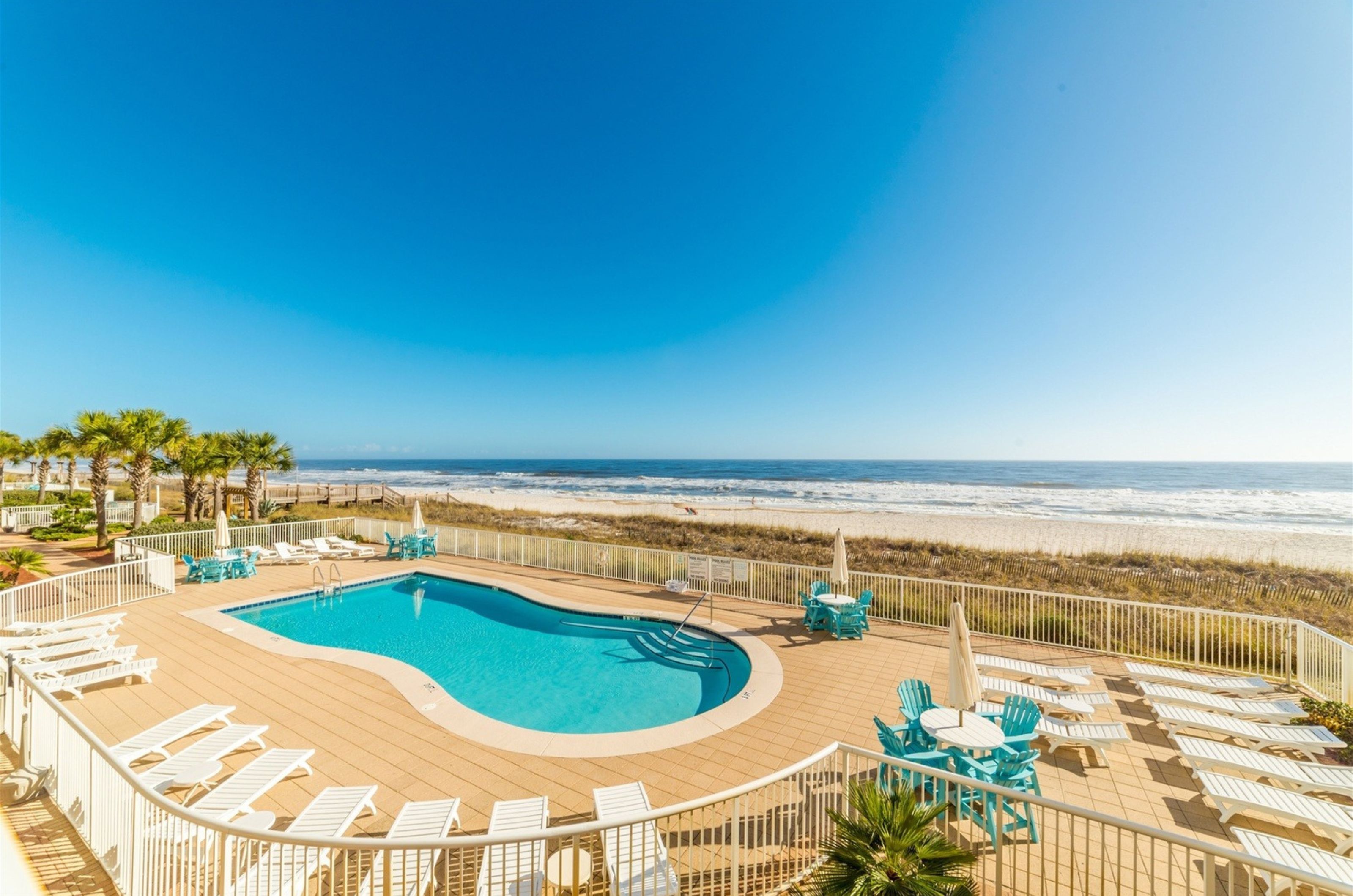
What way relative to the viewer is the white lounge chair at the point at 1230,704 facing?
to the viewer's left

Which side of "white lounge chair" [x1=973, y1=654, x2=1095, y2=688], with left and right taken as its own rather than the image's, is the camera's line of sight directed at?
left

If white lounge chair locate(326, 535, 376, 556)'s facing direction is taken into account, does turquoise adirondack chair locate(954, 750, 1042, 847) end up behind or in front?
in front

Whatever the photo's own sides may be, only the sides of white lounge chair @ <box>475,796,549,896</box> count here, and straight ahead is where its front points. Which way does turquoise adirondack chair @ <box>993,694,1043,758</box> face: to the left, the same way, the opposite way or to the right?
to the right

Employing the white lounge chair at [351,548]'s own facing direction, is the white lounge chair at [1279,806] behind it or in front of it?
in front

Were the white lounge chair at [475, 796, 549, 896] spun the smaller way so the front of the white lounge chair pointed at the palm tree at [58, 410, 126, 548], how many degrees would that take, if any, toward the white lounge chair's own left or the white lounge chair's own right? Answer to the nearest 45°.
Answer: approximately 135° to the white lounge chair's own right

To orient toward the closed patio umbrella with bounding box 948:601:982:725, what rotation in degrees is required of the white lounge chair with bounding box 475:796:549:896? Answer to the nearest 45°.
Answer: approximately 90° to its left

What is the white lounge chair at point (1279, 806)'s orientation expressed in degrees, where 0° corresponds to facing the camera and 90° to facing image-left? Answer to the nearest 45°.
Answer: approximately 90°

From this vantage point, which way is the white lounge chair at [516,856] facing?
toward the camera

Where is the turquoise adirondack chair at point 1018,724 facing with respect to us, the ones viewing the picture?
facing the viewer and to the left of the viewer
